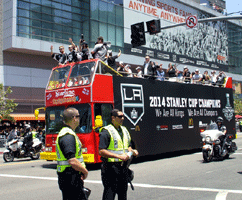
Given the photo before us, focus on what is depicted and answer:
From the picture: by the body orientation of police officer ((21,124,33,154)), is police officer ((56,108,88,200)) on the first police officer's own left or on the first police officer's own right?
on the first police officer's own left

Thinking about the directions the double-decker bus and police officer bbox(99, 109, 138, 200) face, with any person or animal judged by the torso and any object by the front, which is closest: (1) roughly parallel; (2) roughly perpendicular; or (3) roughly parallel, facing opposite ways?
roughly perpendicular

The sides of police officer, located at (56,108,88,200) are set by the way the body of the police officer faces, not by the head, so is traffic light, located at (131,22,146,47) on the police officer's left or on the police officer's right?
on the police officer's left

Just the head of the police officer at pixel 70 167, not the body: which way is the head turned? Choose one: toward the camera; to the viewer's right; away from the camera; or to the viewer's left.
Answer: to the viewer's right

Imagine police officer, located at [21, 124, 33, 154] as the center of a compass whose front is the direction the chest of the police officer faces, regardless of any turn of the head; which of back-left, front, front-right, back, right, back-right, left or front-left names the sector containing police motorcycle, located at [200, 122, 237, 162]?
back-left

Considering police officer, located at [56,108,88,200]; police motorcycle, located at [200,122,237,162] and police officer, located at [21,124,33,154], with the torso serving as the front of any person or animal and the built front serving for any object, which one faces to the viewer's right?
police officer, located at [56,108,88,200]

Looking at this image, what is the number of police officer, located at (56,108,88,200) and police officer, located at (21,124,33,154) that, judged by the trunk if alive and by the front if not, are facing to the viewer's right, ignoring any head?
1

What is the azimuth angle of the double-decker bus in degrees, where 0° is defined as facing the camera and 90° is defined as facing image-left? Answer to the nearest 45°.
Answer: approximately 45°

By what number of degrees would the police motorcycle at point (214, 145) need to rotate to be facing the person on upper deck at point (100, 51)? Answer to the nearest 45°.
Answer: approximately 45° to its right

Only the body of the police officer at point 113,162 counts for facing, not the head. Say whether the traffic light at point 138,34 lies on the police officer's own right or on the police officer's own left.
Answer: on the police officer's own left

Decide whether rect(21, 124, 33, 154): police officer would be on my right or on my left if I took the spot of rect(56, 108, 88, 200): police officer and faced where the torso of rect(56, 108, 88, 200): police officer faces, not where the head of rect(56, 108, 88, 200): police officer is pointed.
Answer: on my left

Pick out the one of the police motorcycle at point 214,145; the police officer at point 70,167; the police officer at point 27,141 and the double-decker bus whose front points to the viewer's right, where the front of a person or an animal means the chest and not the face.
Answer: the police officer at point 70,167

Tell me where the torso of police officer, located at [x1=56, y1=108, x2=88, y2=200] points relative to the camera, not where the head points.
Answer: to the viewer's right

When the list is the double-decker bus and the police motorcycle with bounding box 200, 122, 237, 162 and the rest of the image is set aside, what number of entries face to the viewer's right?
0

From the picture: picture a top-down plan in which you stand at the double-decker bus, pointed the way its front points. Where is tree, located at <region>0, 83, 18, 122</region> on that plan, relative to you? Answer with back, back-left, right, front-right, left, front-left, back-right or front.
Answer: right
